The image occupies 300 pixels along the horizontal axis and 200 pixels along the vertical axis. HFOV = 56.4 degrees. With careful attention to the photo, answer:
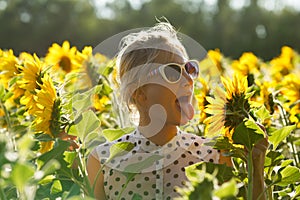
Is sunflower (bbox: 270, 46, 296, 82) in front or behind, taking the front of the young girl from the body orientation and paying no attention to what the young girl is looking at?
behind

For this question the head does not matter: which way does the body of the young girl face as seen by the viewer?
toward the camera

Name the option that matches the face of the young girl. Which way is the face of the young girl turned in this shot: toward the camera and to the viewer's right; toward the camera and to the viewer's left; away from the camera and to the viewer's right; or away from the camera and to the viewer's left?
toward the camera and to the viewer's right

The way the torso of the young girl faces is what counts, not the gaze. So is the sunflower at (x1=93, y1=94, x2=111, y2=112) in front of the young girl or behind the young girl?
behind
